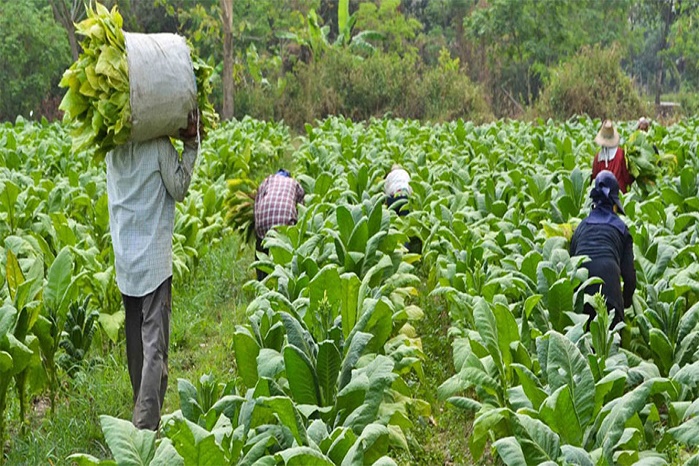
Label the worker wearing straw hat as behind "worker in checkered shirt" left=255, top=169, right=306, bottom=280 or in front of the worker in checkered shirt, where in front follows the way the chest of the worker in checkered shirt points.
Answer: in front

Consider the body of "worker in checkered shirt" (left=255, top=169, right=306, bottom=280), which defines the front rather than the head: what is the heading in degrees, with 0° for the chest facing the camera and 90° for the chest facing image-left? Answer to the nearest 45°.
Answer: approximately 225°

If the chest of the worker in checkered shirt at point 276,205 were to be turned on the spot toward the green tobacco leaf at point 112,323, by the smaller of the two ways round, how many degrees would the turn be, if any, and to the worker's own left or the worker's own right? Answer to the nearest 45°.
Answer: approximately 180°

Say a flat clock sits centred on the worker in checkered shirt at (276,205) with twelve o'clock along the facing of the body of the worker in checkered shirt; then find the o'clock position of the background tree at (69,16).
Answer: The background tree is roughly at 10 o'clock from the worker in checkered shirt.

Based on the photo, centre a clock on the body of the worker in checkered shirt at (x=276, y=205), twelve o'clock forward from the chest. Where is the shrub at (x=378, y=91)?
The shrub is roughly at 11 o'clock from the worker in checkered shirt.

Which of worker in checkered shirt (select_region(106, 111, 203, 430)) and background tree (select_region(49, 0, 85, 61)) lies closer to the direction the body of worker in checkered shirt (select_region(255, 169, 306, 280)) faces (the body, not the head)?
the background tree

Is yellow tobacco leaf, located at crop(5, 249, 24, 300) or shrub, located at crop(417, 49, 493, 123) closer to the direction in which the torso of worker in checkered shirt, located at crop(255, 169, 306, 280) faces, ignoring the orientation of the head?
the shrub

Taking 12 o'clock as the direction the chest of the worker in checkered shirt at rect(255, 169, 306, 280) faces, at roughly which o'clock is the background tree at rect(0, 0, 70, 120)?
The background tree is roughly at 10 o'clock from the worker in checkered shirt.

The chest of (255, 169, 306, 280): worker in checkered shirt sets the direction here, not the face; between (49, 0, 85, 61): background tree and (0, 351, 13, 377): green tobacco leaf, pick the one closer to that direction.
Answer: the background tree

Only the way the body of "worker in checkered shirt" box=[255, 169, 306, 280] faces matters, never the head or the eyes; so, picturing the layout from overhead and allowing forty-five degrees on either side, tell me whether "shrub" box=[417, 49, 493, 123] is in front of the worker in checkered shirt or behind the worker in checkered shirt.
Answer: in front

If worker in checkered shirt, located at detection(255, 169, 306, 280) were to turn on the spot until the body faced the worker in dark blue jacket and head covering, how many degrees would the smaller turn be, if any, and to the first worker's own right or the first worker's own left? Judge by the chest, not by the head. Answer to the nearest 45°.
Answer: approximately 90° to the first worker's own right

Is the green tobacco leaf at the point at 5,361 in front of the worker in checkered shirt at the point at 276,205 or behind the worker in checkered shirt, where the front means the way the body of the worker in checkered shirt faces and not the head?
behind

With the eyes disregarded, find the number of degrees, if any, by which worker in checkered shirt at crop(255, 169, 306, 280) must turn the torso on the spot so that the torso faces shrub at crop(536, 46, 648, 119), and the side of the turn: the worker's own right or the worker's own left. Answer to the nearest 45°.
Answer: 0° — they already face it
